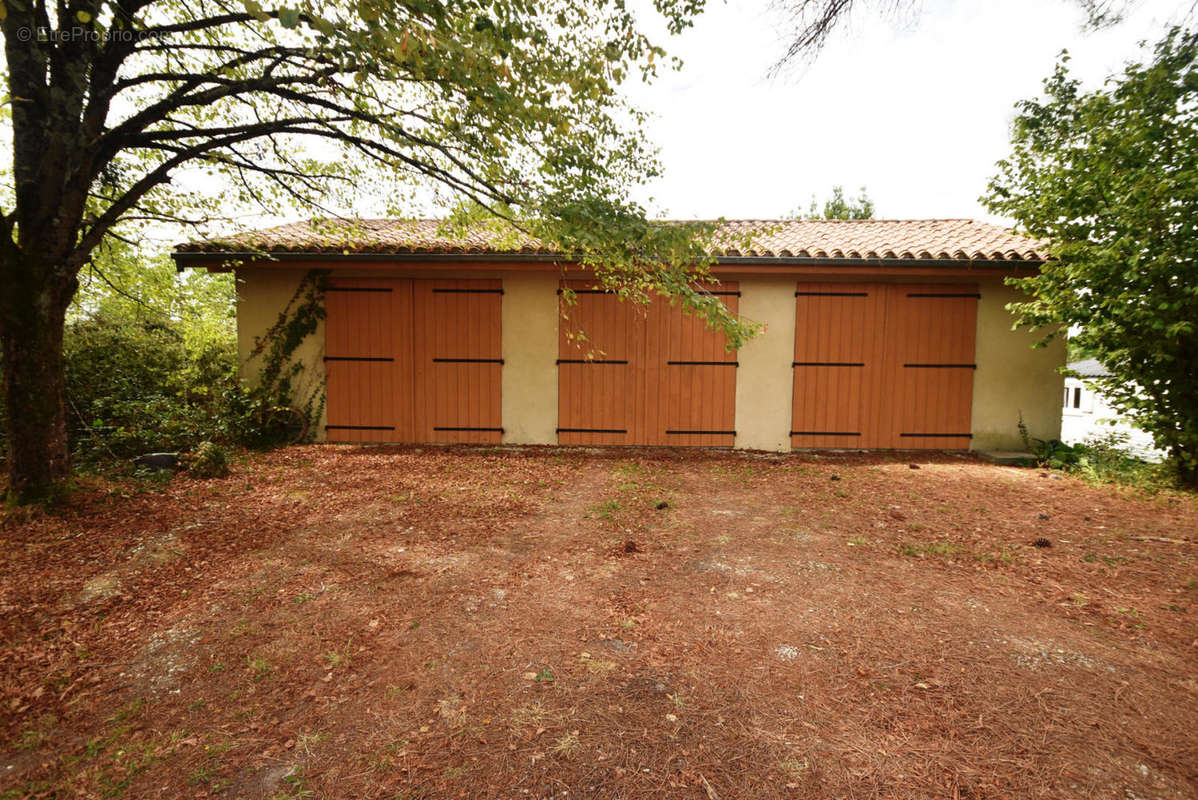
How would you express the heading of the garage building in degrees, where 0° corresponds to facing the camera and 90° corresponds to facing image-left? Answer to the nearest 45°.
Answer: approximately 0°

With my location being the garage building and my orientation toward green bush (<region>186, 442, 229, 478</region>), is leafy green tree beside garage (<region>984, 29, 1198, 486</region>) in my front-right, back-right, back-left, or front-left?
back-left

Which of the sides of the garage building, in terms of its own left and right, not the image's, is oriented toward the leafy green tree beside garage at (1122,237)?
left

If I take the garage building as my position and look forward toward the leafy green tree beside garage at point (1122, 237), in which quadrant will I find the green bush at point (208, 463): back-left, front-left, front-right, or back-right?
back-right

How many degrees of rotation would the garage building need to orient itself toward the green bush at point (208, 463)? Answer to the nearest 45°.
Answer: approximately 45° to its right

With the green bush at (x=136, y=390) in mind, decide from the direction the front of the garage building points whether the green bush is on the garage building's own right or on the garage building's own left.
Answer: on the garage building's own right
